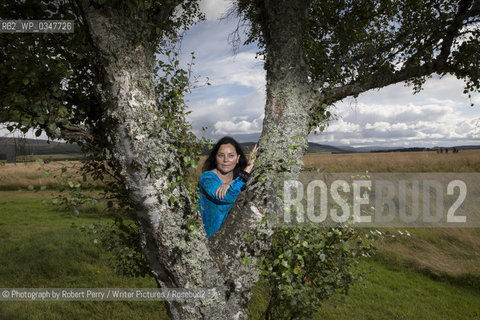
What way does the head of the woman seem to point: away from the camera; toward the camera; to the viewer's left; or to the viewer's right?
toward the camera

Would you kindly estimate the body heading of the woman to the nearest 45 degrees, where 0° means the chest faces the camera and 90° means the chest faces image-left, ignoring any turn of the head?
approximately 315°
